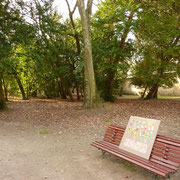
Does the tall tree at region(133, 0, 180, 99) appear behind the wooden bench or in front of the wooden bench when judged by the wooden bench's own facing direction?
behind

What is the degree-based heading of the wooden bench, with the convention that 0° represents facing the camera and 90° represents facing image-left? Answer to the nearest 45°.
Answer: approximately 45°
